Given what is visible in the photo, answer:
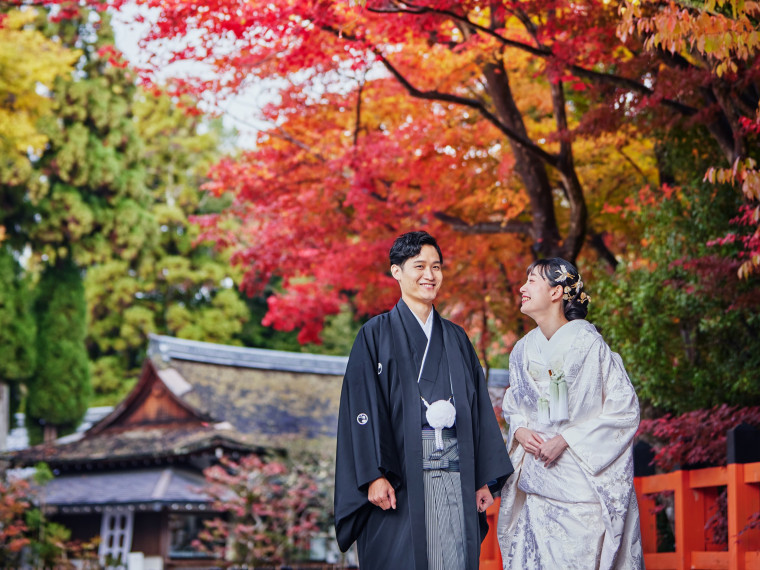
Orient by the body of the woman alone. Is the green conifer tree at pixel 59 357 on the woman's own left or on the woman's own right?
on the woman's own right

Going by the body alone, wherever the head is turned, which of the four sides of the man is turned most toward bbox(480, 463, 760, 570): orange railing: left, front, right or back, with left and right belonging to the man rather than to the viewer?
left

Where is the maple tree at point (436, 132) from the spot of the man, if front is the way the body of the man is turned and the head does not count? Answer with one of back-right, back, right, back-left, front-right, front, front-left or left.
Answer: back-left

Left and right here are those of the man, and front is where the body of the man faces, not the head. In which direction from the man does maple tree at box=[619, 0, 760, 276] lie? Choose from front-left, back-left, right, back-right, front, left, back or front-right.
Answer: left

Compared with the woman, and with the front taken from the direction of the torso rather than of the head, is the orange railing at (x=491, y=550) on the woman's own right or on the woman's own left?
on the woman's own right

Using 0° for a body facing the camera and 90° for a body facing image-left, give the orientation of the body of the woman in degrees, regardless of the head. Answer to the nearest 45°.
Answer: approximately 45°

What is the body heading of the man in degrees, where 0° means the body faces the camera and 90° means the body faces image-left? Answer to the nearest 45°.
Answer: approximately 315°

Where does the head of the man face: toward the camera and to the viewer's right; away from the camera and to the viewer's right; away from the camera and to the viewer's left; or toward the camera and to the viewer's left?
toward the camera and to the viewer's right

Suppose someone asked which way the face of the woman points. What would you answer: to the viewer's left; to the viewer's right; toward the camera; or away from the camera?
to the viewer's left

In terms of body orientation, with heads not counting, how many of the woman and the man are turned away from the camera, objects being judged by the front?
0
